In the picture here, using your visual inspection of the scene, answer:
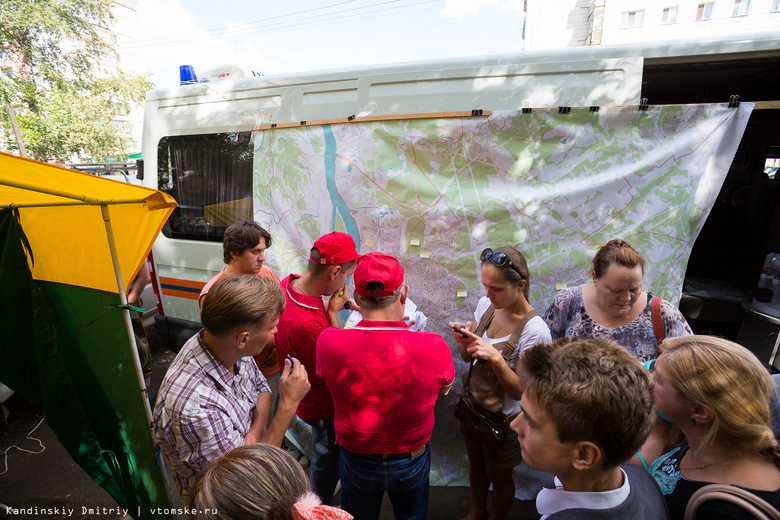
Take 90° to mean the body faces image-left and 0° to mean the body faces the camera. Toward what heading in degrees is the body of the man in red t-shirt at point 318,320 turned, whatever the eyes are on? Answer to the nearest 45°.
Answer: approximately 225°

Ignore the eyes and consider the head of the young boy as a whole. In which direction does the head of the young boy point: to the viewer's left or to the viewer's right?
to the viewer's left

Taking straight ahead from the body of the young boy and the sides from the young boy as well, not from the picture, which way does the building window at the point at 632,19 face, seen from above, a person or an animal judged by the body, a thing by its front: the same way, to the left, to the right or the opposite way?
to the left

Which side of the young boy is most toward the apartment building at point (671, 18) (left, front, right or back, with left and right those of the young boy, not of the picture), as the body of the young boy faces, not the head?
right

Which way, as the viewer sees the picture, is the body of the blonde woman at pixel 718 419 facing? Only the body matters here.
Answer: to the viewer's left

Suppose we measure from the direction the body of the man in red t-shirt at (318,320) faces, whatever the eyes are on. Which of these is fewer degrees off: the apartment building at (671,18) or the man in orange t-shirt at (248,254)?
the apartment building

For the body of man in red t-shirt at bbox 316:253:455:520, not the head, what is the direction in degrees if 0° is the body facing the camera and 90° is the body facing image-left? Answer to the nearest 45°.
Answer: approximately 180°

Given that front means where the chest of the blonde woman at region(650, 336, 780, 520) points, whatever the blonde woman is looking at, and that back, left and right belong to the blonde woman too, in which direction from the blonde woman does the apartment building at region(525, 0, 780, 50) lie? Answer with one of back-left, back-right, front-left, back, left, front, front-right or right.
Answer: right

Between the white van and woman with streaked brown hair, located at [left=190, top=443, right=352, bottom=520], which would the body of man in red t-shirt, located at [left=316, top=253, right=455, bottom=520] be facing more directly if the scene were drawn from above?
the white van

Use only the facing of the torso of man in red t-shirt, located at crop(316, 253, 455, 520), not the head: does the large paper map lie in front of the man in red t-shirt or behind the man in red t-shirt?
in front

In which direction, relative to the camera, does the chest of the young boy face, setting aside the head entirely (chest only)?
to the viewer's left

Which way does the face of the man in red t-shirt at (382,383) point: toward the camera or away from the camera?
away from the camera

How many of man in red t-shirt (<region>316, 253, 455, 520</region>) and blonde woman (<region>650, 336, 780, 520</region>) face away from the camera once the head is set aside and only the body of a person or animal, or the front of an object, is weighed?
1
